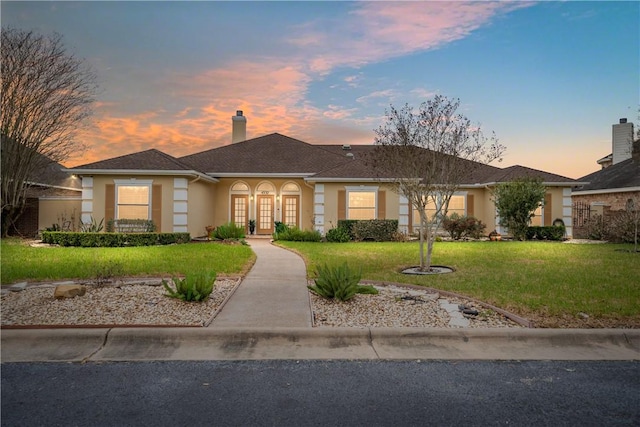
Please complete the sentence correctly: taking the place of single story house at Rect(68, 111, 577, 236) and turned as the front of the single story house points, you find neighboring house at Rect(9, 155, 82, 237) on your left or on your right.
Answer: on your right

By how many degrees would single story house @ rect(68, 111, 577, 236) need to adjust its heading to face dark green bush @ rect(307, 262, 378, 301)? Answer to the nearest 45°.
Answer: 0° — it already faces it

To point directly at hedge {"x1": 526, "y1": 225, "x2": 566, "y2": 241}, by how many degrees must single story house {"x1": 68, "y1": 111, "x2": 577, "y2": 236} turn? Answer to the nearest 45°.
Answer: approximately 90° to its left

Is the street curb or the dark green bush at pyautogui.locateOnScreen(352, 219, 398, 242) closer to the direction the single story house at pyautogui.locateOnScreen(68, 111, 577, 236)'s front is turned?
the street curb

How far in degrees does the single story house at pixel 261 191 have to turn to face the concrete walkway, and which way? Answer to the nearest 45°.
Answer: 0° — it already faces it

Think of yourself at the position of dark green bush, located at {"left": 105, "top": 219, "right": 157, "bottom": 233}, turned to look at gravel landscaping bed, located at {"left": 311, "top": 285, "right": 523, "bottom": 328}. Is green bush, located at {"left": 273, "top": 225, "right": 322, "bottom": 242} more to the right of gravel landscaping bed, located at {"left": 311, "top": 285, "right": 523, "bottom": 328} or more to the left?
left

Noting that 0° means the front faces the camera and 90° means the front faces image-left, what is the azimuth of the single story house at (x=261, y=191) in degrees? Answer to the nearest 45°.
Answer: approximately 0°

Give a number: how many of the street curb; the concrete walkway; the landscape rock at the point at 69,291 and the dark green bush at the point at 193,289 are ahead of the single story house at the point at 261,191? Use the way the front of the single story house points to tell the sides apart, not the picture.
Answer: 4

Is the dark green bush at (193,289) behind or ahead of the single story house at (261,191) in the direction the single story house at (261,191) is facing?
ahead

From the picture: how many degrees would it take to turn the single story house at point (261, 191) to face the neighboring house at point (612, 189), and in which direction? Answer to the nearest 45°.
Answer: approximately 90° to its left

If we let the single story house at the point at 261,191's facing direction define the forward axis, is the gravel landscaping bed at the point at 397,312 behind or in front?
in front

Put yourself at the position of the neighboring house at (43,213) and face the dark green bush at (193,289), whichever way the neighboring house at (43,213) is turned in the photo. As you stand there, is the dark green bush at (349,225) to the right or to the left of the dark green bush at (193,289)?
left

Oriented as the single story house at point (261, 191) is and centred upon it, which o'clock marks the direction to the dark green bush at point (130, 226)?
The dark green bush is roughly at 2 o'clock from the single story house.

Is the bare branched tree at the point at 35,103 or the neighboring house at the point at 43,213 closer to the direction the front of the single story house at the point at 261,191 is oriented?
the bare branched tree

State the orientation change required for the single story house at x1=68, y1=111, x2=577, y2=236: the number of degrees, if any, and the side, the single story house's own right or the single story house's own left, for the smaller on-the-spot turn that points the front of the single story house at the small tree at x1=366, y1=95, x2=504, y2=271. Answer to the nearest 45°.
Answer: approximately 45° to the single story house's own left
